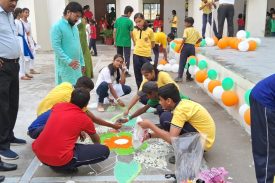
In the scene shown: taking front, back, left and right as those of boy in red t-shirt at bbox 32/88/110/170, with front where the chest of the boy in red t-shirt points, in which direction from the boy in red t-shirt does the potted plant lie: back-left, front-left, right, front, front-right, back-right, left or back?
front-left

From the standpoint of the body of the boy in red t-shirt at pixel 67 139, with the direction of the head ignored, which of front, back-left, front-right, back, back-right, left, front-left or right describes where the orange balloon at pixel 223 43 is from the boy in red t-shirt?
front

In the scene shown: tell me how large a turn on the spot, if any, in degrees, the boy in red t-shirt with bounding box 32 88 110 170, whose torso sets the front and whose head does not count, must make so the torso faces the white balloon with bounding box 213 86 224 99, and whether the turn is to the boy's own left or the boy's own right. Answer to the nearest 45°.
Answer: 0° — they already face it

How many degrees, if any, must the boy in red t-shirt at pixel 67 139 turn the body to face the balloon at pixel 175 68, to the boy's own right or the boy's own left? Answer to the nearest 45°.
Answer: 0° — they already face it

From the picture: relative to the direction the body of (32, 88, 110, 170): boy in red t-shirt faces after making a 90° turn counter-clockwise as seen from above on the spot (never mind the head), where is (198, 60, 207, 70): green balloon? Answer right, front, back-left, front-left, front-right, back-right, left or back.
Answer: right

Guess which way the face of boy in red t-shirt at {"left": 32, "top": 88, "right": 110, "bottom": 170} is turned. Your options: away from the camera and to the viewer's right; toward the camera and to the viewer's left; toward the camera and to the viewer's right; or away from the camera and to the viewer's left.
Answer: away from the camera and to the viewer's right

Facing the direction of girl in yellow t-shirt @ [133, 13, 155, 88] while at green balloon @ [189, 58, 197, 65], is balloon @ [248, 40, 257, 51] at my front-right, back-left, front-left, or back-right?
back-left

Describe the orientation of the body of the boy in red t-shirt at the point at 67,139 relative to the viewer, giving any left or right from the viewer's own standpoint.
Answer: facing away from the viewer and to the right of the viewer

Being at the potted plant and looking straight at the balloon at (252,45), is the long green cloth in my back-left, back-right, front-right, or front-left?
front-right

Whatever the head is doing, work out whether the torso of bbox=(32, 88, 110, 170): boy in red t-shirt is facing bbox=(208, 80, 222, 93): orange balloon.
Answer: yes

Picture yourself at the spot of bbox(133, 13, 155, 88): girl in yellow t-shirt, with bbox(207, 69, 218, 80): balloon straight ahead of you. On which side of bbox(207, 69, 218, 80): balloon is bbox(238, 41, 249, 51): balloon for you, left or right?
left

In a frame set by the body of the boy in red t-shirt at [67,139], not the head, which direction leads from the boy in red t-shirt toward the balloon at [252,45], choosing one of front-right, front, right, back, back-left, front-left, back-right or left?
front

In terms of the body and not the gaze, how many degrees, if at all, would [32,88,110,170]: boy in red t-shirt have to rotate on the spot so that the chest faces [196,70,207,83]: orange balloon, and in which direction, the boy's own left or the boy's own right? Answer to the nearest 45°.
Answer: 0° — they already face it

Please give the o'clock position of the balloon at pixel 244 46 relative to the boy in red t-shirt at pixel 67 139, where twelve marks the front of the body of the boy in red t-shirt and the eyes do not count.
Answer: The balloon is roughly at 12 o'clock from the boy in red t-shirt.

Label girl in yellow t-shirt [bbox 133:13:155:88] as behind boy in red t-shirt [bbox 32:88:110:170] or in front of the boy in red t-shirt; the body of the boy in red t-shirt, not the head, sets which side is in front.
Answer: in front

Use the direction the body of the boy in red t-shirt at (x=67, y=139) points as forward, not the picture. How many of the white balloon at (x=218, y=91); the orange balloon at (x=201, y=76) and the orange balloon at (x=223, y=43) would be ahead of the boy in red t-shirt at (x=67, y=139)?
3

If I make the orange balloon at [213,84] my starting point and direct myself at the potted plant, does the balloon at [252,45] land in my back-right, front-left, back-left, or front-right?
front-right
